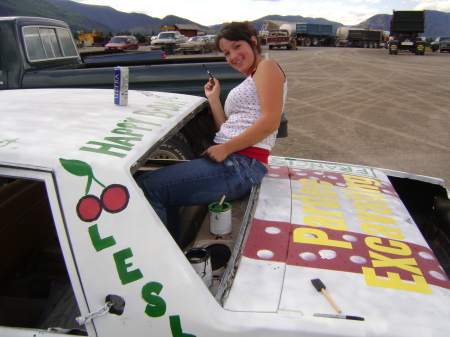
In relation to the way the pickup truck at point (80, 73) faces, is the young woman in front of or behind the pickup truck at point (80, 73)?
behind

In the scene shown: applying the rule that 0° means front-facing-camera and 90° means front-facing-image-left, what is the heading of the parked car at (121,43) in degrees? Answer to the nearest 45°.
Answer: approximately 45°

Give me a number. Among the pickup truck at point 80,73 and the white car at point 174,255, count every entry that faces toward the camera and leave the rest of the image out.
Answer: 0

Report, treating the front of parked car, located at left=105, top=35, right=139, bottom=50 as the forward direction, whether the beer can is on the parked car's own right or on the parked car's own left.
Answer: on the parked car's own left

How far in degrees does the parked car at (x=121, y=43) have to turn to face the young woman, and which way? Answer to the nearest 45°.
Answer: approximately 45° to its left

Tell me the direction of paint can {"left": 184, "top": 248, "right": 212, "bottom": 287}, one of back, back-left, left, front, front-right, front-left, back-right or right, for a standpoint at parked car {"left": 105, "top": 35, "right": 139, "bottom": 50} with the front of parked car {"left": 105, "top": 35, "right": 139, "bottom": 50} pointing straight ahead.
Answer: front-left

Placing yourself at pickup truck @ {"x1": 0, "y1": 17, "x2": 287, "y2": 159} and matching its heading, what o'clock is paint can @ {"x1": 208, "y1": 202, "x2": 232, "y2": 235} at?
The paint can is roughly at 7 o'clock from the pickup truck.

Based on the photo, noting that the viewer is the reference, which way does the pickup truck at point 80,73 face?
facing away from the viewer and to the left of the viewer
